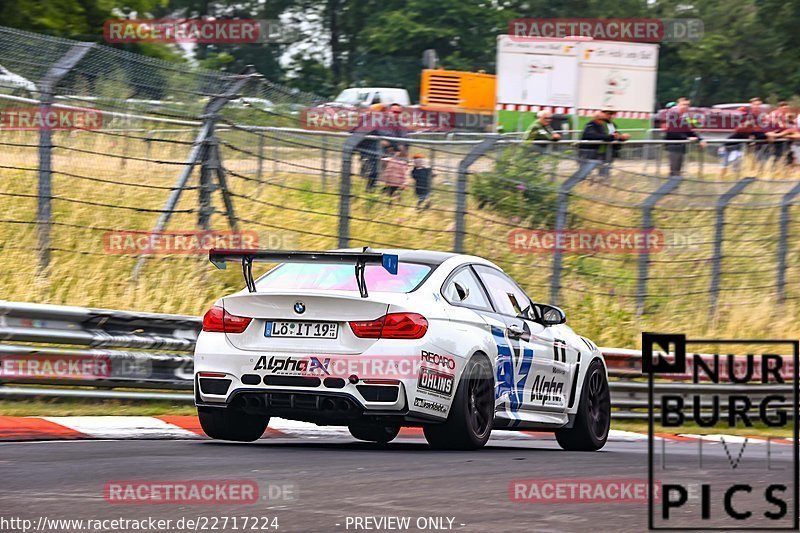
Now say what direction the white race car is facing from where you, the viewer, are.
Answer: facing away from the viewer and to the right of the viewer

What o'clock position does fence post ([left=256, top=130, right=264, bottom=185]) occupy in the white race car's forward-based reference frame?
The fence post is roughly at 10 o'clock from the white race car.

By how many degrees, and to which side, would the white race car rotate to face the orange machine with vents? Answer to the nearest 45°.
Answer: approximately 45° to its left

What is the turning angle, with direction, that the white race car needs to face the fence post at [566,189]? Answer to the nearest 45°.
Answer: approximately 45° to its left

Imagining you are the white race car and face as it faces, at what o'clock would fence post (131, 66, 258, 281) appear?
The fence post is roughly at 10 o'clock from the white race car.

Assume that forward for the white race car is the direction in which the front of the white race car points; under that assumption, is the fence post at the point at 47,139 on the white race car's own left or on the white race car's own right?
on the white race car's own left

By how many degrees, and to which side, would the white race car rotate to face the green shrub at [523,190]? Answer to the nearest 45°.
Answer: approximately 45° to its left

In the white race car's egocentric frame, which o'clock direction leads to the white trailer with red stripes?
The white trailer with red stripes is roughly at 11 o'clock from the white race car.

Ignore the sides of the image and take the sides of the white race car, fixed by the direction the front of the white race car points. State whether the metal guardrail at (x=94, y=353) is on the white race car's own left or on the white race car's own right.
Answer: on the white race car's own left
